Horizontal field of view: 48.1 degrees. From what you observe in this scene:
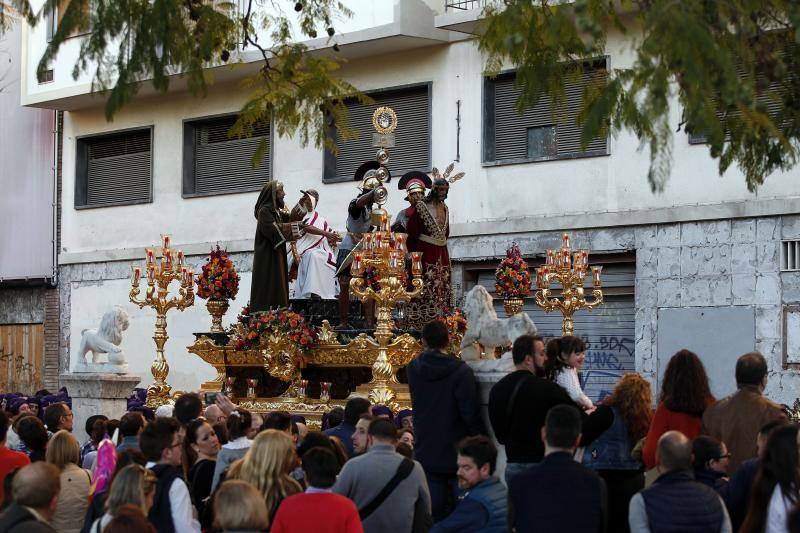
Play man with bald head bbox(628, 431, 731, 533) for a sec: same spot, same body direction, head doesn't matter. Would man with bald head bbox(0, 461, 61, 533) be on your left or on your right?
on your left

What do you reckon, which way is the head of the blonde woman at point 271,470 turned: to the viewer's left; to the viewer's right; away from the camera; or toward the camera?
away from the camera

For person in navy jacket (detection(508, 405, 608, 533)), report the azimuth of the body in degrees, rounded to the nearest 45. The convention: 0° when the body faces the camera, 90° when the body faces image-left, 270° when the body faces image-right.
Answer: approximately 180°

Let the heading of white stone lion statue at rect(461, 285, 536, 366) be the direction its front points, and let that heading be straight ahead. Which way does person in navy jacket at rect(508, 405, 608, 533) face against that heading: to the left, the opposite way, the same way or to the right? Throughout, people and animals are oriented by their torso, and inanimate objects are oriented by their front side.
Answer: to the right

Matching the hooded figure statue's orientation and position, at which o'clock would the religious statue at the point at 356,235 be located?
The religious statue is roughly at 1 o'clock from the hooded figure statue.

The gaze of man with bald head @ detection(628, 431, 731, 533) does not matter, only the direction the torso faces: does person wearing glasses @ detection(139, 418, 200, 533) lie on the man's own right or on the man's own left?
on the man's own left

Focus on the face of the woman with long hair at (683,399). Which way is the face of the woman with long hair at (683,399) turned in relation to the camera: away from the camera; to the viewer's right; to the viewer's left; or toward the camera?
away from the camera

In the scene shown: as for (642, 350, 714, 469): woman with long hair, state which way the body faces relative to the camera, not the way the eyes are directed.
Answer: away from the camera

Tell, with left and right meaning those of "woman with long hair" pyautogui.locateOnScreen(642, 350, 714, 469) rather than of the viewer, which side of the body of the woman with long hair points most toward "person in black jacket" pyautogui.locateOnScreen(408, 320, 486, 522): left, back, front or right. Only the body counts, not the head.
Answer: left
